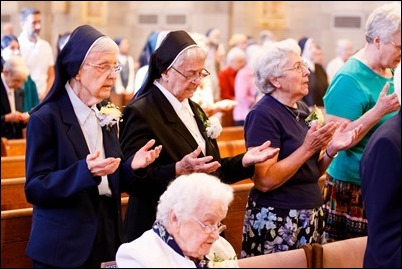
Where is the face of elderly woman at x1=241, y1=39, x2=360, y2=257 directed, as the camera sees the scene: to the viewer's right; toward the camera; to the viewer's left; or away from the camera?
to the viewer's right

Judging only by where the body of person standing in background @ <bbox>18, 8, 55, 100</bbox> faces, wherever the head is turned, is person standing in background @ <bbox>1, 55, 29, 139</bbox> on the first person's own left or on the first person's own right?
on the first person's own right

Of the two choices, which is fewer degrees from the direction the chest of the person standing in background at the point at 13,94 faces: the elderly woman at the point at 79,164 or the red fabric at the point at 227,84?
the elderly woman

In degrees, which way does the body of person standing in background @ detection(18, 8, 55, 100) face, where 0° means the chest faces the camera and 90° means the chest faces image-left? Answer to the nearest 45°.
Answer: approximately 315°

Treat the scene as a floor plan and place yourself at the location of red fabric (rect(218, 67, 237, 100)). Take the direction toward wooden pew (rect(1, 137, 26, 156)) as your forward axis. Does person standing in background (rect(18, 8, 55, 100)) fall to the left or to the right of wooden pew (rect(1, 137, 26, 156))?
right

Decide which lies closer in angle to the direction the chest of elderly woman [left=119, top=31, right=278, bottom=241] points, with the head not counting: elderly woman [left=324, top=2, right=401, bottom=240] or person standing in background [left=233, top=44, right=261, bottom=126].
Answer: the elderly woman

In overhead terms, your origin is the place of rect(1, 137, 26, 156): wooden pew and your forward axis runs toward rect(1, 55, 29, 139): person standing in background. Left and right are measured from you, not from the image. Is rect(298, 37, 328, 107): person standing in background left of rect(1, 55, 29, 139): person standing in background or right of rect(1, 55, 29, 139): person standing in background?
right
